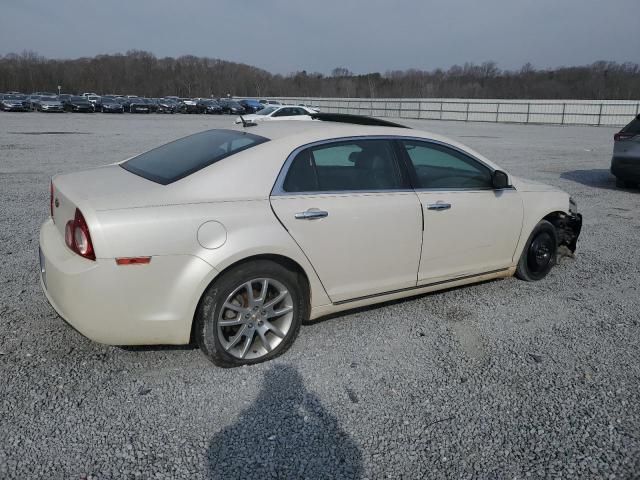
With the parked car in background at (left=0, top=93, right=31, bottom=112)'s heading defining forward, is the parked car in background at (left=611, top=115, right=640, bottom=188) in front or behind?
in front

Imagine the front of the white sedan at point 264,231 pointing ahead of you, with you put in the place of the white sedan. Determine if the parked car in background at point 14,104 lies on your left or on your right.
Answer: on your left

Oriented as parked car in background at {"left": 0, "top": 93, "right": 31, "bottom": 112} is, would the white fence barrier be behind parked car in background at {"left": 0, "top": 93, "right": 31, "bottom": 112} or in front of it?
in front

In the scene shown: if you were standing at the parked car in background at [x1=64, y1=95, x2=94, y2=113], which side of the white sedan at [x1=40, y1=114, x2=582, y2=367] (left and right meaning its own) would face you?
left

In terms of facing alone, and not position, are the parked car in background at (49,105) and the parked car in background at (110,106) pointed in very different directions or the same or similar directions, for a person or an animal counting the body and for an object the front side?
same or similar directions

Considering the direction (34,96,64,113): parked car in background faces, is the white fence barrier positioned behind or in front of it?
in front

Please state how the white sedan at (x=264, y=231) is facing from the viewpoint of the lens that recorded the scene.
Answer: facing away from the viewer and to the right of the viewer

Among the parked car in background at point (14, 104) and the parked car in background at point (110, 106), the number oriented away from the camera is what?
0

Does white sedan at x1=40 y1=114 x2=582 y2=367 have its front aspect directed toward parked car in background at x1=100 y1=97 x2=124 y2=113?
no

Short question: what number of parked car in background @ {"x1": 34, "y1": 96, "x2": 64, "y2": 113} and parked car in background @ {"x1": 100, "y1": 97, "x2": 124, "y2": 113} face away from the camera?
0

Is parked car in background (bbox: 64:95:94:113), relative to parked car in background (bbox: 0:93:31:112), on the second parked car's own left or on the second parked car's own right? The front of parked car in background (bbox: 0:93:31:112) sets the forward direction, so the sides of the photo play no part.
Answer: on the second parked car's own left

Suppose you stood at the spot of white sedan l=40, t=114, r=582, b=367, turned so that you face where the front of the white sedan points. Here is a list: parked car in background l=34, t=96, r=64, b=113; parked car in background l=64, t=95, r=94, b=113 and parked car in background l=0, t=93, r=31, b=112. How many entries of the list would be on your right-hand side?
0

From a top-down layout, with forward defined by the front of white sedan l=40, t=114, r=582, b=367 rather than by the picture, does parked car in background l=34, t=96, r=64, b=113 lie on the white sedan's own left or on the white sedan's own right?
on the white sedan's own left

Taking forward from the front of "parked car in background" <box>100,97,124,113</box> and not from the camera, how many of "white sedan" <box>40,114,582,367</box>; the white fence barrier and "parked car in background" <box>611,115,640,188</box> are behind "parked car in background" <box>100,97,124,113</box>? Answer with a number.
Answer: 0

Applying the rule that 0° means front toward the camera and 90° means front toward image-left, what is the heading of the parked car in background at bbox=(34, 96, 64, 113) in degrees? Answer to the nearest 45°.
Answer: approximately 315°

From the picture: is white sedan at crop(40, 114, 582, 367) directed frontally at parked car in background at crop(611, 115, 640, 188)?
yes

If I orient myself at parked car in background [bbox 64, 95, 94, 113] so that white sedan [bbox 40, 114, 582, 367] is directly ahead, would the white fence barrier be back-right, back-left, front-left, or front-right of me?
front-left
